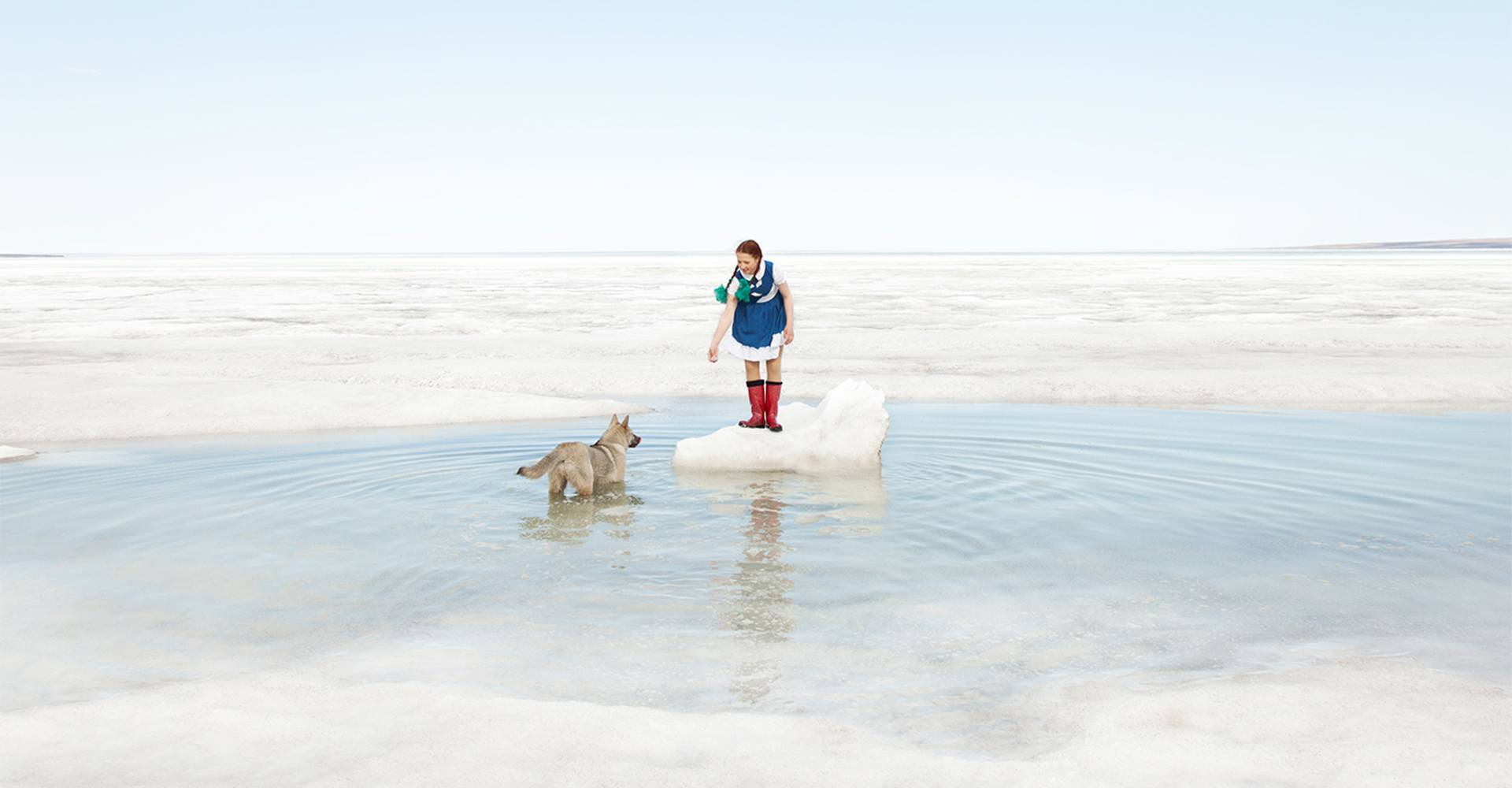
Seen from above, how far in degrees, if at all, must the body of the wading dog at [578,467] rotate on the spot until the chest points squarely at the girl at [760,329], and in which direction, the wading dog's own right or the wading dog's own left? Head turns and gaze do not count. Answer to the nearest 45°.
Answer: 0° — it already faces them

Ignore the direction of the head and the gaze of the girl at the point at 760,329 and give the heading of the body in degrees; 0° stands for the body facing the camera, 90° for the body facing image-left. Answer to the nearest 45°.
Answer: approximately 45°

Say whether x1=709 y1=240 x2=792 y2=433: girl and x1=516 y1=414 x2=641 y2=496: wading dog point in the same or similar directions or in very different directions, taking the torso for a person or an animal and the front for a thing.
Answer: very different directions

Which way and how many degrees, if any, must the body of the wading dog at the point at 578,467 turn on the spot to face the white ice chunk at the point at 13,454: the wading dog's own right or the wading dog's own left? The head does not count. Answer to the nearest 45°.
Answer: approximately 90° to the wading dog's own left

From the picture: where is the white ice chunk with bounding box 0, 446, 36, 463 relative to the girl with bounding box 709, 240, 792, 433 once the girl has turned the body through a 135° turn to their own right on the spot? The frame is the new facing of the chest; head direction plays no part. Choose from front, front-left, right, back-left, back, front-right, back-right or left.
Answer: left

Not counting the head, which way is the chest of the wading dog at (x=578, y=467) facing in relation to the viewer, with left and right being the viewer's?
facing away from the viewer and to the right of the viewer

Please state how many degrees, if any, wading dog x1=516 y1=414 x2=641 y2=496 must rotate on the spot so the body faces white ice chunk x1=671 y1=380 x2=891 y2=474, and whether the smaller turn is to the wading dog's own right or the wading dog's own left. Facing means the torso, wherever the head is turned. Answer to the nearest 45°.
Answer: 0° — it already faces it

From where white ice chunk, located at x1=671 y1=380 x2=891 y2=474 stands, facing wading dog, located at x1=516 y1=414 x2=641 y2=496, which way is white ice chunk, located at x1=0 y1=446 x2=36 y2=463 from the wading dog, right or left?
right

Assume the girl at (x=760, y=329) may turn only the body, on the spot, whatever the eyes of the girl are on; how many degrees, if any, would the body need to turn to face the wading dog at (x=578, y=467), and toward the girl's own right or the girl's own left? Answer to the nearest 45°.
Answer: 0° — they already face it
